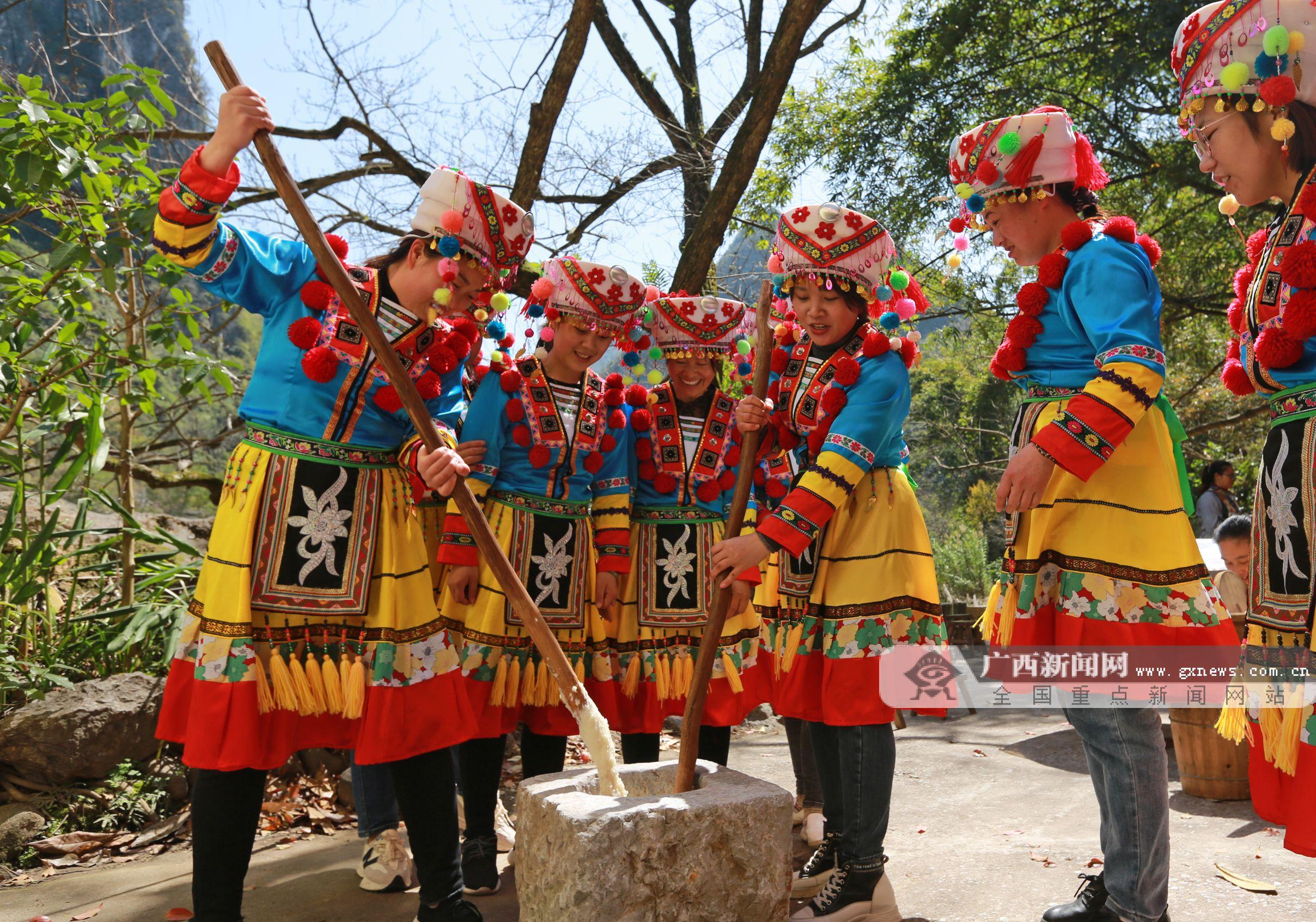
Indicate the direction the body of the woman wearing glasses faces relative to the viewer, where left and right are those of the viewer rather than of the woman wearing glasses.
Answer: facing the viewer and to the left of the viewer

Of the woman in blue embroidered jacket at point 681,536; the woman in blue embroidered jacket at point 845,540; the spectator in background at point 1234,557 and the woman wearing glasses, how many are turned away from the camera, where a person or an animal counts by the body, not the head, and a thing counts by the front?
0

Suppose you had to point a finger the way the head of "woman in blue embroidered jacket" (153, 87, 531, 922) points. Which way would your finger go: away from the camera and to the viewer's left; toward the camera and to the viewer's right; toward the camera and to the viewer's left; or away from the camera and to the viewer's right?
toward the camera and to the viewer's right

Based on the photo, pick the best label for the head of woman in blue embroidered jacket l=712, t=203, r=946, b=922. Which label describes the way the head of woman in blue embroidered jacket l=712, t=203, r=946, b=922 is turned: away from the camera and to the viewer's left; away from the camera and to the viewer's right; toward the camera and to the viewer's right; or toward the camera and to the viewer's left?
toward the camera and to the viewer's left

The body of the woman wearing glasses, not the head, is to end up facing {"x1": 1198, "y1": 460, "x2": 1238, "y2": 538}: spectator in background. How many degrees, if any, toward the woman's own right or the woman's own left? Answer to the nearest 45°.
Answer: approximately 135° to the woman's own right

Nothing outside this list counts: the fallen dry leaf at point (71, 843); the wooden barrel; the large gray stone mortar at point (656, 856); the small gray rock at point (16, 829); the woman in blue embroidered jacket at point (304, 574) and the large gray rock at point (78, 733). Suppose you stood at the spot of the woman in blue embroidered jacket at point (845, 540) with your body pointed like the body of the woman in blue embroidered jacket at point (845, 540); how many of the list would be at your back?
1

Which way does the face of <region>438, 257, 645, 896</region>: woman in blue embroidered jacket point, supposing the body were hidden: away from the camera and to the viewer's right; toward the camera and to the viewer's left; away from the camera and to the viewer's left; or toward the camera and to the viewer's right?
toward the camera and to the viewer's right

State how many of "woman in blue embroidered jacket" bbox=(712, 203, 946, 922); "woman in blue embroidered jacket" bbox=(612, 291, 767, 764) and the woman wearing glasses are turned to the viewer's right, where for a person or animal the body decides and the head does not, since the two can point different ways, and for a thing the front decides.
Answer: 0

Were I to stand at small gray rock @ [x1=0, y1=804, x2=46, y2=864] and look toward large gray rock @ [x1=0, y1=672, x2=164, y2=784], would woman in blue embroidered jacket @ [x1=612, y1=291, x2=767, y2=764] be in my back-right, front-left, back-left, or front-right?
front-right

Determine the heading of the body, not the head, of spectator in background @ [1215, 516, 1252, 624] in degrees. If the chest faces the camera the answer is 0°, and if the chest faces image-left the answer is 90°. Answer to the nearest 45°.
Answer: approximately 45°

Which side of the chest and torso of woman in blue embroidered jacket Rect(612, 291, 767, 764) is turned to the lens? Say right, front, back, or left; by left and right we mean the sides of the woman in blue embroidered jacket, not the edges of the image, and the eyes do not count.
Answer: front

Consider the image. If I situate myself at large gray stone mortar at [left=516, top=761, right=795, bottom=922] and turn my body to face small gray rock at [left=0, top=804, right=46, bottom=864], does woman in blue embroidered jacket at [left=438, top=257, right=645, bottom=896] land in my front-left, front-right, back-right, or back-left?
front-right

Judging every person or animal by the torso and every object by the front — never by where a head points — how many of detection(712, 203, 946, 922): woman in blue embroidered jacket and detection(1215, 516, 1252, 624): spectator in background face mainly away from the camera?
0

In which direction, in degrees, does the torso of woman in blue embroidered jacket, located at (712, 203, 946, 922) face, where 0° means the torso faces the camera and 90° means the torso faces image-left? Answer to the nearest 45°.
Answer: approximately 45°

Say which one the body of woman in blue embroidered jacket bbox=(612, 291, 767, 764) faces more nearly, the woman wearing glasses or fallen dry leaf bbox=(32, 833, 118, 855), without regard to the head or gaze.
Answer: the woman wearing glasses

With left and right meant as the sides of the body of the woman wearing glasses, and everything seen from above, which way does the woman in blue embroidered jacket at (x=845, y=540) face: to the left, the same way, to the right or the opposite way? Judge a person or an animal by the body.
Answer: the same way

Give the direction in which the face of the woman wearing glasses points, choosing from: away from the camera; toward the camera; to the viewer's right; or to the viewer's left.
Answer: to the viewer's left

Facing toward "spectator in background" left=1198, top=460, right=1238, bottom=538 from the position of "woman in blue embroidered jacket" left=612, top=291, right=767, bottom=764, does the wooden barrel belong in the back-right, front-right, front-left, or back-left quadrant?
front-right
